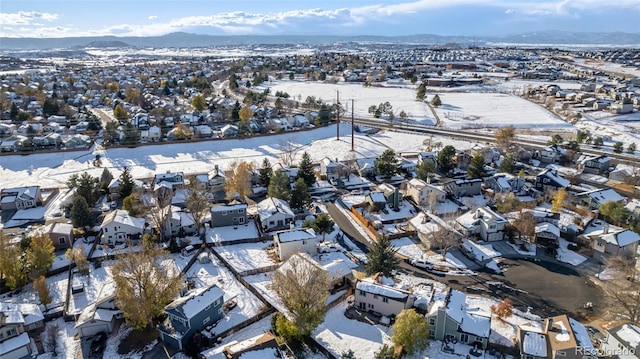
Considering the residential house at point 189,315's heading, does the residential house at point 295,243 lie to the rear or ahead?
to the rear

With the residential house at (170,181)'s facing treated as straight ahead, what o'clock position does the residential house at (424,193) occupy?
the residential house at (424,193) is roughly at 10 o'clock from the residential house at (170,181).

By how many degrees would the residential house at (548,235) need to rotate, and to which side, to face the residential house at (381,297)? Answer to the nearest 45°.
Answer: approximately 45° to its right

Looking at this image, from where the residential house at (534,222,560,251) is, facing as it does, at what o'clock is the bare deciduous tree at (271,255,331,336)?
The bare deciduous tree is roughly at 1 o'clock from the residential house.

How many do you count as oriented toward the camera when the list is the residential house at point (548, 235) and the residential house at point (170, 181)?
2

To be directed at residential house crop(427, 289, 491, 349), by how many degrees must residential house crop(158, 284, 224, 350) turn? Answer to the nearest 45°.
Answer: approximately 135° to its left

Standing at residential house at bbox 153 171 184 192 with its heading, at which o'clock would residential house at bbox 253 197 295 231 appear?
residential house at bbox 253 197 295 231 is roughly at 11 o'clock from residential house at bbox 153 171 184 192.

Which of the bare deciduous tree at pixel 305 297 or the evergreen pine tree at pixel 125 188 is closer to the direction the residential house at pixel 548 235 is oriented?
the bare deciduous tree

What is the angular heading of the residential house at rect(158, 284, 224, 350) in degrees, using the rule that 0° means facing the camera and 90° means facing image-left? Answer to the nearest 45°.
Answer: approximately 45°
